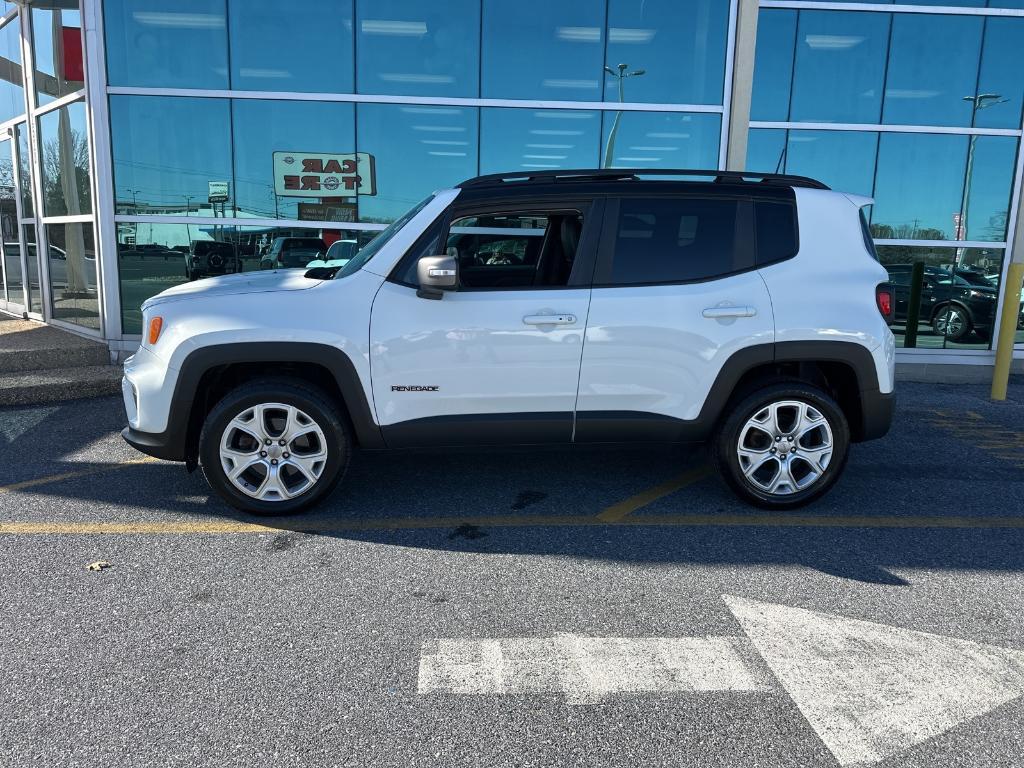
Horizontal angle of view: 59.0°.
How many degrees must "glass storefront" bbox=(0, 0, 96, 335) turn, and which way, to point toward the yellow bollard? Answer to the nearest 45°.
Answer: approximately 90° to its left

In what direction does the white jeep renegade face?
to the viewer's left

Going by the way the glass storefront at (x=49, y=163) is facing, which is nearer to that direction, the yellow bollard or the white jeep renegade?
the white jeep renegade

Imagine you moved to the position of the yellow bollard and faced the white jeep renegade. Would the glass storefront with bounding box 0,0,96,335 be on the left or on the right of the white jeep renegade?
right

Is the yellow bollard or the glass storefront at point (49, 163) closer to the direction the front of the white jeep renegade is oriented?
the glass storefront

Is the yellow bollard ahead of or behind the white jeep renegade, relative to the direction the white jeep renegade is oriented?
behind

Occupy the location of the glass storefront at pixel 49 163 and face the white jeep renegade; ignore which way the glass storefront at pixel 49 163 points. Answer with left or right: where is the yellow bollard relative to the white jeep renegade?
left

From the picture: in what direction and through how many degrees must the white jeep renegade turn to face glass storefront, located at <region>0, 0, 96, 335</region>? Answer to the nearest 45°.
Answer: approximately 45° to its right

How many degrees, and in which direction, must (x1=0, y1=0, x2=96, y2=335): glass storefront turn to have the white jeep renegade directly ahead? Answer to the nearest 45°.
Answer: approximately 45° to its left
